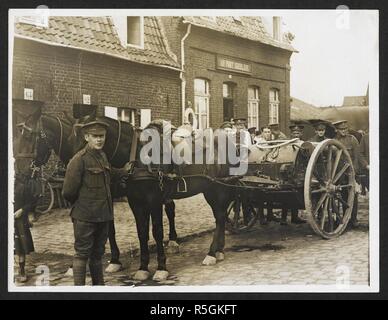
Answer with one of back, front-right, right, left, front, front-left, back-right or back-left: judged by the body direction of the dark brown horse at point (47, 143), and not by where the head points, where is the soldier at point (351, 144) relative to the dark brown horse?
back-left

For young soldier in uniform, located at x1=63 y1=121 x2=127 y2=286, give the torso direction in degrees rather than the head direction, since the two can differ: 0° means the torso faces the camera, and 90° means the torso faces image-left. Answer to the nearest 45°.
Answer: approximately 315°

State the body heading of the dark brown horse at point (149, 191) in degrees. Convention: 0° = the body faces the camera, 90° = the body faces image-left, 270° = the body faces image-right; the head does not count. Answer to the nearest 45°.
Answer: approximately 45°

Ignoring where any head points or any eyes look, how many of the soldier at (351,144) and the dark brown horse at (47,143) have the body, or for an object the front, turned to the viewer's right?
0
